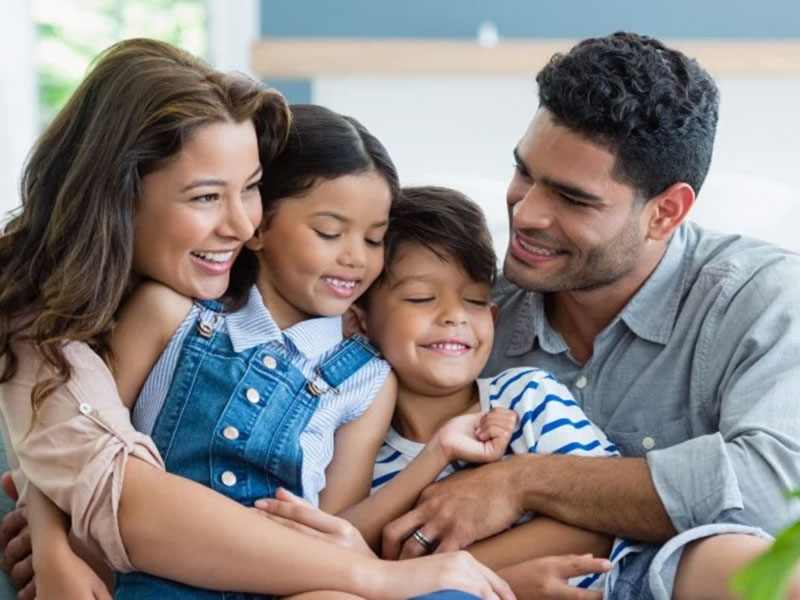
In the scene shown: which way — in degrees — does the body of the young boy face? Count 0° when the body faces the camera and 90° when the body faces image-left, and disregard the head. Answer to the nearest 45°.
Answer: approximately 0°

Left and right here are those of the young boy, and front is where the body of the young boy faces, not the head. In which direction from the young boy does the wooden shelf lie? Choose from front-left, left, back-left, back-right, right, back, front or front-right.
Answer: back

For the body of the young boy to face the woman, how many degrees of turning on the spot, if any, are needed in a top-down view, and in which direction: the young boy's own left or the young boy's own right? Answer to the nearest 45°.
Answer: approximately 45° to the young boy's own right

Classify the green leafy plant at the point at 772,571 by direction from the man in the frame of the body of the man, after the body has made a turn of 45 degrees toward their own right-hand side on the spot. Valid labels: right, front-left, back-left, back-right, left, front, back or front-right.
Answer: left

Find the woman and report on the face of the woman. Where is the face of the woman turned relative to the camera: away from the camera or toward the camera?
toward the camera

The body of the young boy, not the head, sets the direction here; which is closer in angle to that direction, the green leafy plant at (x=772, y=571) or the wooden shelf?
the green leafy plant

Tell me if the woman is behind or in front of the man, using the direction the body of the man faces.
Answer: in front

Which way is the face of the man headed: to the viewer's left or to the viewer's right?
to the viewer's left

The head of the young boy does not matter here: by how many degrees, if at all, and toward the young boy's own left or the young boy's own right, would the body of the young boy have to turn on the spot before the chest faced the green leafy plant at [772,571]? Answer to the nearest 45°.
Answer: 0° — they already face it

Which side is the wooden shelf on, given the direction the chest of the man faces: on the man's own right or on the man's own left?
on the man's own right

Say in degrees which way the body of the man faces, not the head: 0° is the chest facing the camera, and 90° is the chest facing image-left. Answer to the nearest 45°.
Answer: approximately 45°
